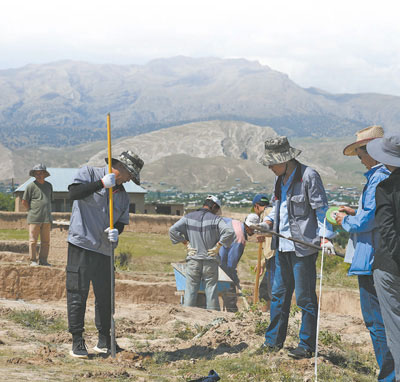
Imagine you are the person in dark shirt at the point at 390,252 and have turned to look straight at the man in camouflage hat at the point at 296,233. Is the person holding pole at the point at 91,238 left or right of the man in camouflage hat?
left

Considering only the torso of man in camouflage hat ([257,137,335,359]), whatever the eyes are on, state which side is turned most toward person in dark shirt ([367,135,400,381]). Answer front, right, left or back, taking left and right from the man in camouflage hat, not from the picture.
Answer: left

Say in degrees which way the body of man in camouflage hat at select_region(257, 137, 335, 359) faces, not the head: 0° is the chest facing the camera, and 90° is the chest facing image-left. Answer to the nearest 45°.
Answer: approximately 45°

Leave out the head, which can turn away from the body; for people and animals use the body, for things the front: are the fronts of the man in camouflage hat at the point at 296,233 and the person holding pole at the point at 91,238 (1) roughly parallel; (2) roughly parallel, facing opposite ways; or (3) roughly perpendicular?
roughly perpendicular

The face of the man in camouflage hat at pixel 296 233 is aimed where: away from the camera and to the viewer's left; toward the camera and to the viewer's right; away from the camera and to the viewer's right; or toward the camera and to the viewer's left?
toward the camera and to the viewer's left

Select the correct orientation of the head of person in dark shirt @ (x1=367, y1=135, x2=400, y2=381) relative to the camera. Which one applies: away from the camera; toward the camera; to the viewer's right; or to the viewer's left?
to the viewer's left

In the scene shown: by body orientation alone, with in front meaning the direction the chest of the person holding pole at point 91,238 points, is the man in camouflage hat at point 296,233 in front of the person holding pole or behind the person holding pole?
in front

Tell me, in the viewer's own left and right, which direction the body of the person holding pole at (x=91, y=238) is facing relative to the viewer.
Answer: facing the viewer and to the right of the viewer

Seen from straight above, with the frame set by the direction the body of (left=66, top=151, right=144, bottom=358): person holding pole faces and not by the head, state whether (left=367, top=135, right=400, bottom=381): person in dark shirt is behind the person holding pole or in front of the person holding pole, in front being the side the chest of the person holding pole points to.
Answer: in front

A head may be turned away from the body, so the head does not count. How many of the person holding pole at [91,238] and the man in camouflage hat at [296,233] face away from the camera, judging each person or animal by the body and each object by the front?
0
